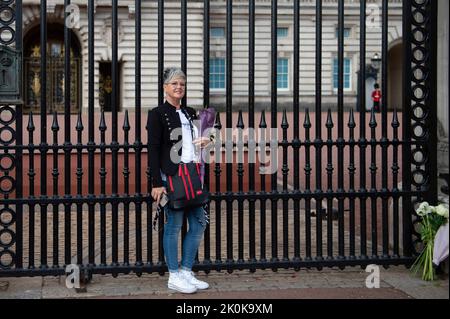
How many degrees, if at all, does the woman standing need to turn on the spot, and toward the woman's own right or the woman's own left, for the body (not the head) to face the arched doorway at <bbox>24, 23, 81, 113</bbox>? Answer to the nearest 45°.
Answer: approximately 135° to the woman's own left

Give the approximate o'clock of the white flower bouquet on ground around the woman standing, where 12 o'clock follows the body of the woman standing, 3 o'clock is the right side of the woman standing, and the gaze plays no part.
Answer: The white flower bouquet on ground is roughly at 10 o'clock from the woman standing.

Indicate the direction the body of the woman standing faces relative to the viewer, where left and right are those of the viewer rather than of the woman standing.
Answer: facing the viewer and to the right of the viewer
